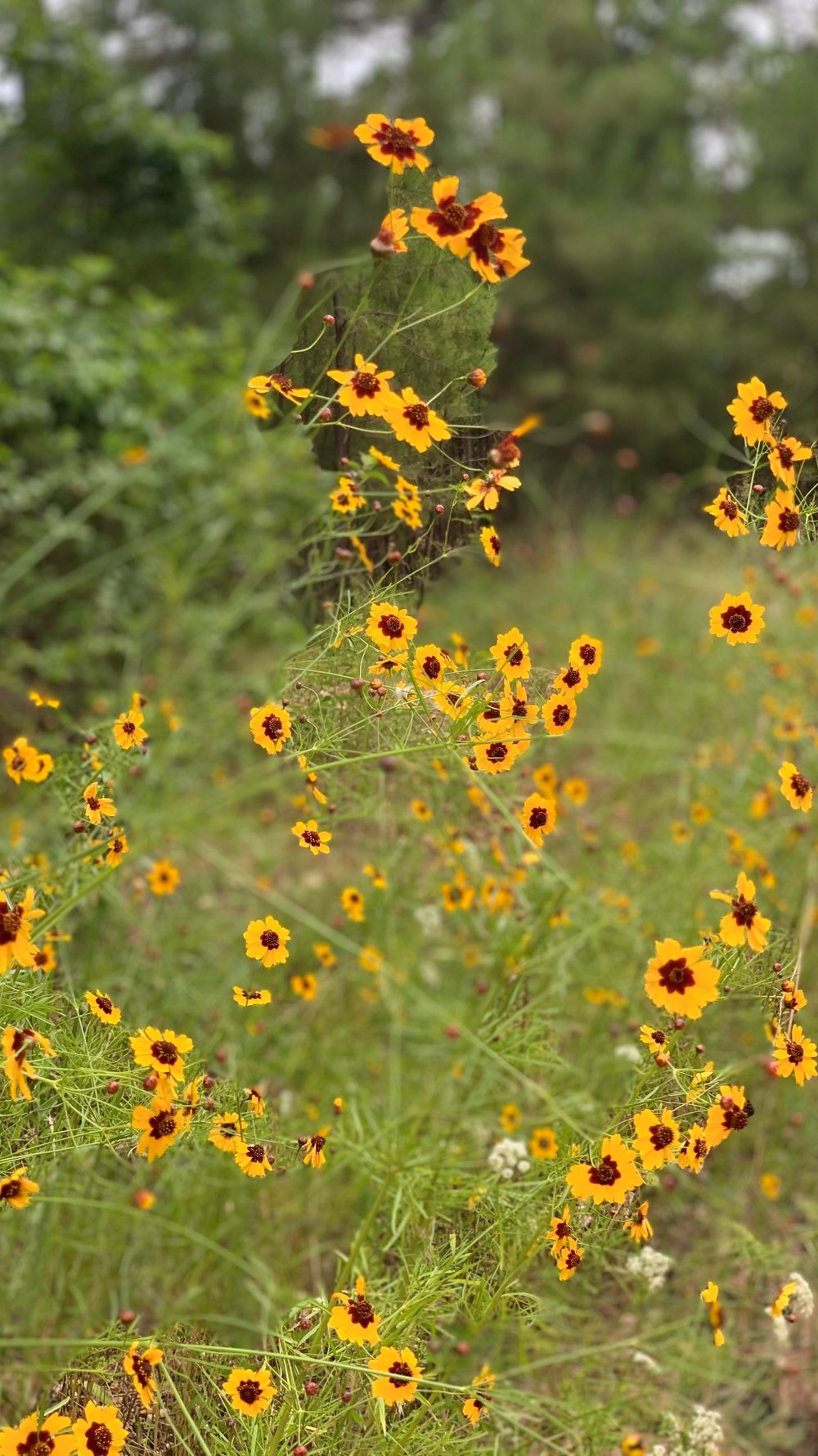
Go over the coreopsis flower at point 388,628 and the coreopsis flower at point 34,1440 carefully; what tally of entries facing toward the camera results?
2

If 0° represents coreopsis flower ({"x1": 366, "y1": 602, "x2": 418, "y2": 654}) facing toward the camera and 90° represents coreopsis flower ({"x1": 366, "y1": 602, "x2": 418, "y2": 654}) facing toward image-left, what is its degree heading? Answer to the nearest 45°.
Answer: approximately 0°

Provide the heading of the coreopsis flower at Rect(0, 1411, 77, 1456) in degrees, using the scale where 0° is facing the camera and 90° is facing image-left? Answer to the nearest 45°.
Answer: approximately 0°
